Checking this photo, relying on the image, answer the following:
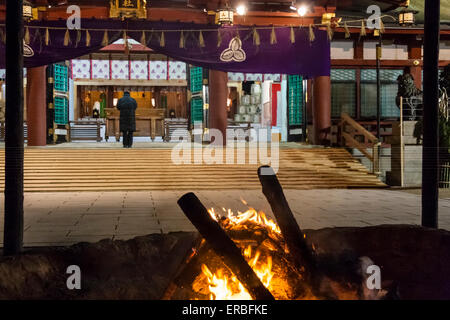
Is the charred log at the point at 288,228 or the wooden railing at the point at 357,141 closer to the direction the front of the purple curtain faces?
the charred log

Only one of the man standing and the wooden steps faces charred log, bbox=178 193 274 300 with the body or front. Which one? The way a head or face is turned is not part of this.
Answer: the wooden steps

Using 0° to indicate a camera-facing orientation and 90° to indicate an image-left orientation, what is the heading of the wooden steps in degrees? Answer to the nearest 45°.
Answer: approximately 0°

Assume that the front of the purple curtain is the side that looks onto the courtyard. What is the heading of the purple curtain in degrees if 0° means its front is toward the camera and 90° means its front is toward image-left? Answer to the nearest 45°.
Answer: approximately 0°

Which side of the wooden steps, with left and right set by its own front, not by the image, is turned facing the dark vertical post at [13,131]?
front

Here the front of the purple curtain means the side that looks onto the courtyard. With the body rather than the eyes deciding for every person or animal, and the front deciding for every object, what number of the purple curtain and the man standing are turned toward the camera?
1

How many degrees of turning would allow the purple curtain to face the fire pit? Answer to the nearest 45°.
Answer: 0° — it already faces it

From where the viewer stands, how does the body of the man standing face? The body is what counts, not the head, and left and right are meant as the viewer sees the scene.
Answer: facing away from the viewer

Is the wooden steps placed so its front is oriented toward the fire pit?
yes

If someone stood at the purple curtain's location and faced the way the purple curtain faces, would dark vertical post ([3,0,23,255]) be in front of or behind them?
in front

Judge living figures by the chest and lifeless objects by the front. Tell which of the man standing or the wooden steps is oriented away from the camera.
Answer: the man standing
